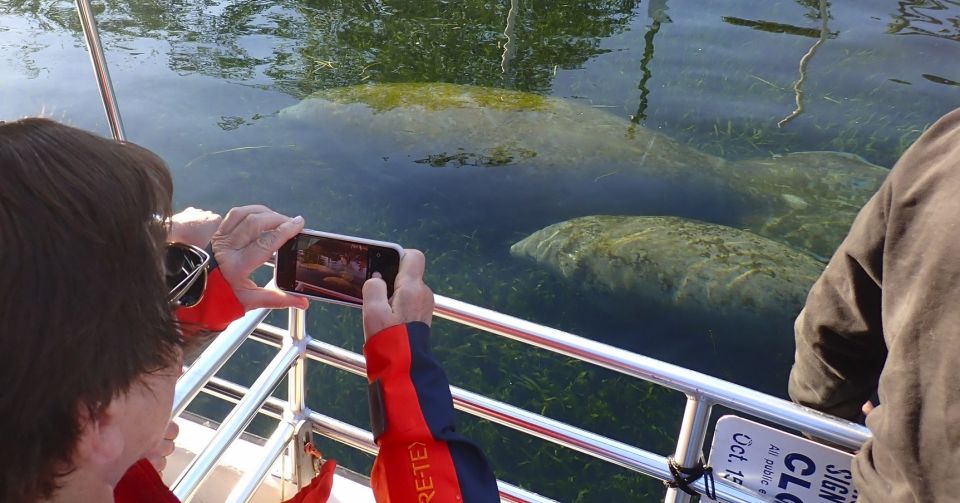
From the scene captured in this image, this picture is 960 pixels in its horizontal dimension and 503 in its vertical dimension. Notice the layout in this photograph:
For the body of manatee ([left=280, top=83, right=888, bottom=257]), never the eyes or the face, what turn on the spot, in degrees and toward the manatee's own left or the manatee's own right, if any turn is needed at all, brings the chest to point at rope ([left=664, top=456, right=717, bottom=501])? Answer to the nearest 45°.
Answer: approximately 90° to the manatee's own left

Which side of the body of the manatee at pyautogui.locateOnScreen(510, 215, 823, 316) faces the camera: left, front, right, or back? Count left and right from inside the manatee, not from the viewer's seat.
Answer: left

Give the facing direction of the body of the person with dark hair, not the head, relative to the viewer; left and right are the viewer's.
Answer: facing away from the viewer and to the right of the viewer

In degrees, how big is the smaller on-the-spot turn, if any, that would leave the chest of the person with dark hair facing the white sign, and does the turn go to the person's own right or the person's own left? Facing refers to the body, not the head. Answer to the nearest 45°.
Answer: approximately 45° to the person's own right

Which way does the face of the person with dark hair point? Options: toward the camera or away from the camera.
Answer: away from the camera

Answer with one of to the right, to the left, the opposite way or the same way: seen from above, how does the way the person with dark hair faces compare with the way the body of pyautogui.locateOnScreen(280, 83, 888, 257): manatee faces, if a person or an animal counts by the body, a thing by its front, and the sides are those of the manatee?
to the right

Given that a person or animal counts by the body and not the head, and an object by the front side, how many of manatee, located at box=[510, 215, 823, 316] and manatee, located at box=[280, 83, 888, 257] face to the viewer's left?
2

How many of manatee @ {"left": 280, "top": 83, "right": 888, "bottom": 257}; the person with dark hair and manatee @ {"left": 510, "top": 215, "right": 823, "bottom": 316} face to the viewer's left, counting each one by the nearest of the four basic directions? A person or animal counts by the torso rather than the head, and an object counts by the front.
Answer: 2

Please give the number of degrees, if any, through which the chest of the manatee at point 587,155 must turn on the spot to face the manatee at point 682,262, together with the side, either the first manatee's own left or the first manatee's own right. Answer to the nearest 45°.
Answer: approximately 90° to the first manatee's own left

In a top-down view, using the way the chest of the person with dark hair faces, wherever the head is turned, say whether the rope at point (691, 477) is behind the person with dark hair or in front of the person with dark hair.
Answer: in front

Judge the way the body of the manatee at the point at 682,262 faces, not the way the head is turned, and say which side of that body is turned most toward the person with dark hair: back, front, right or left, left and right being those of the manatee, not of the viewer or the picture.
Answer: left

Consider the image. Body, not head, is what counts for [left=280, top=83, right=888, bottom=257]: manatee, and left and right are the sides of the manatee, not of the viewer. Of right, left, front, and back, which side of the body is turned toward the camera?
left

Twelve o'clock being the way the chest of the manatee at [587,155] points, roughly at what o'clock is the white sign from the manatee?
The white sign is roughly at 9 o'clock from the manatee.

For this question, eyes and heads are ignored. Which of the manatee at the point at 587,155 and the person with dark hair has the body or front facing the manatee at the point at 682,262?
the person with dark hair

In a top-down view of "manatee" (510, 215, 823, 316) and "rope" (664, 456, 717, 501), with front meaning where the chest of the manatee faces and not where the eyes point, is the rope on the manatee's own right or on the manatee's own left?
on the manatee's own left
